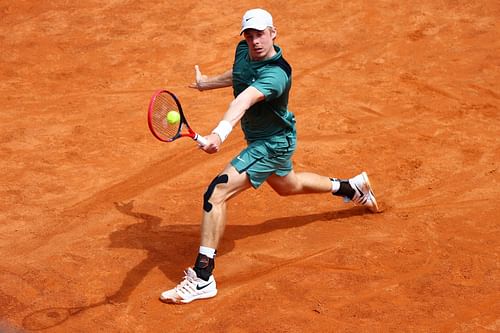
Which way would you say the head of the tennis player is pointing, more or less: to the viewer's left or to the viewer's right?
to the viewer's left

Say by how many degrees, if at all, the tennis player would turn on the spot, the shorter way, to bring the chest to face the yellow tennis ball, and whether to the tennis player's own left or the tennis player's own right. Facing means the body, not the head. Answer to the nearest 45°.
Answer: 0° — they already face it

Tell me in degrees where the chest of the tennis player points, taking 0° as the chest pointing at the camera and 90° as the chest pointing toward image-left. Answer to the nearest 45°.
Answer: approximately 45°
